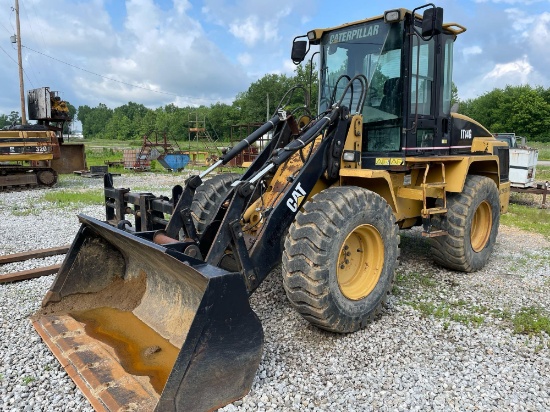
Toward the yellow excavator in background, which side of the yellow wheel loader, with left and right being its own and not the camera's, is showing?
right

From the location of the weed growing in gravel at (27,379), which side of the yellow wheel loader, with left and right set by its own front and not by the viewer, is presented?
front

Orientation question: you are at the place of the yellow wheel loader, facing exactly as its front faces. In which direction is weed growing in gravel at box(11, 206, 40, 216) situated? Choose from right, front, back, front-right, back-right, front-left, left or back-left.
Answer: right

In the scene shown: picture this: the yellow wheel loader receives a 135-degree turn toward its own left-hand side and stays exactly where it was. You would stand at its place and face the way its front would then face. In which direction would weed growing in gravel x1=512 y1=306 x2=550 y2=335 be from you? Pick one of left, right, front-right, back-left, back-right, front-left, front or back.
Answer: front

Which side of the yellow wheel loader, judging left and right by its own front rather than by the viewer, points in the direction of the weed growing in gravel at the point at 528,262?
back

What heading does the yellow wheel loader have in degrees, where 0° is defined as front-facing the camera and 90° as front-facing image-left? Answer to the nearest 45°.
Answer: approximately 45°
